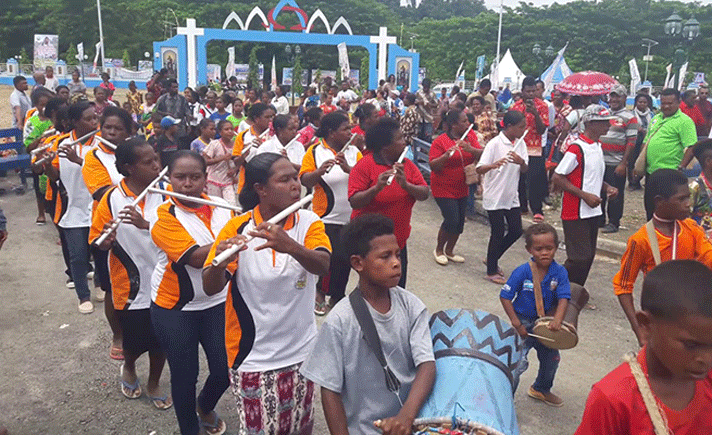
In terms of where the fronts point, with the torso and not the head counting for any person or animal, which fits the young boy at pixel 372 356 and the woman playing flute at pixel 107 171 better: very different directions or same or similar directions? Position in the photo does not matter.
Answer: same or similar directions

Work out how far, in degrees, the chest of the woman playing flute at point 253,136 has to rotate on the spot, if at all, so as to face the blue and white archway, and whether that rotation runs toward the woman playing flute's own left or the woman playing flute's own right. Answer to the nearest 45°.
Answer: approximately 135° to the woman playing flute's own left

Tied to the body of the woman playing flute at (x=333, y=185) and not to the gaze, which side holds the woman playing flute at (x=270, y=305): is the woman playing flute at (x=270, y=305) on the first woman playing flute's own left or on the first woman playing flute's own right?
on the first woman playing flute's own right

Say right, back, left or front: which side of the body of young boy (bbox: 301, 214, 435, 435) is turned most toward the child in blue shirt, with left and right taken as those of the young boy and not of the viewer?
left

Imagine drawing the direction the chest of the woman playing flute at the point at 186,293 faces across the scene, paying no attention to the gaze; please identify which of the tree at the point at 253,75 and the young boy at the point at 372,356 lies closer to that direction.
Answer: the young boy

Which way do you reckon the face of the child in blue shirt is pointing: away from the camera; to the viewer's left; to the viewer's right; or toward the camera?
toward the camera

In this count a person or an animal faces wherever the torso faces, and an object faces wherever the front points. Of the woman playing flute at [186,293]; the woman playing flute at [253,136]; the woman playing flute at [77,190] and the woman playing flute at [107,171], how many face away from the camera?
0

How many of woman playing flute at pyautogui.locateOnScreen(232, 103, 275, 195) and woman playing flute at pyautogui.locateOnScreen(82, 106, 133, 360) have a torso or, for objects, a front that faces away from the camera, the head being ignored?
0

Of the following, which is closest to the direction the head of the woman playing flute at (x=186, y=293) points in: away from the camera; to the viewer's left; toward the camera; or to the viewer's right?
toward the camera

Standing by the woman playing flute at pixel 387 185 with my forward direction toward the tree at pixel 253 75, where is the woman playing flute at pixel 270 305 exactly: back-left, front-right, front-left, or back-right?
back-left

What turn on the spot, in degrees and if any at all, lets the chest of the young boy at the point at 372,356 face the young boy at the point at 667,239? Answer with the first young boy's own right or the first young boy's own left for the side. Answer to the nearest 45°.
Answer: approximately 90° to the first young boy's own left

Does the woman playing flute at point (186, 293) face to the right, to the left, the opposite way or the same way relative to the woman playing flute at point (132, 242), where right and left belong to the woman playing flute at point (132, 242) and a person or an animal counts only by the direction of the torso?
the same way

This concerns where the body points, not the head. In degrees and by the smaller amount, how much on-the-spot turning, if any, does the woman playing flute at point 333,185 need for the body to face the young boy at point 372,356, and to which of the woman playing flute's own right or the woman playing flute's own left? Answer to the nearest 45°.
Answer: approximately 45° to the woman playing flute's own right

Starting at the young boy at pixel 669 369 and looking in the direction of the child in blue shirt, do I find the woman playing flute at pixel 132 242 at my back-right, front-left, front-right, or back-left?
front-left

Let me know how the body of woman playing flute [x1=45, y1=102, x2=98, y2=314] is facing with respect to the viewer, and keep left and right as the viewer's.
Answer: facing the viewer and to the right of the viewer

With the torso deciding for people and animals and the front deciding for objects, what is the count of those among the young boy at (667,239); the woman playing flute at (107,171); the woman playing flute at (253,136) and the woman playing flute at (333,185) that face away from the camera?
0

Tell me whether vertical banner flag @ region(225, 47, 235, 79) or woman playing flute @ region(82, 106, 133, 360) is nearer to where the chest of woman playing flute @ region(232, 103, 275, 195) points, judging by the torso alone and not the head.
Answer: the woman playing flute

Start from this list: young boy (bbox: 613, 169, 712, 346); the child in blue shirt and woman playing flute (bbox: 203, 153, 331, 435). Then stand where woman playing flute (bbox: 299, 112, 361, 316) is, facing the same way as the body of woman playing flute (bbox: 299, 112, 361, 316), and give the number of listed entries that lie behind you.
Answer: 0
